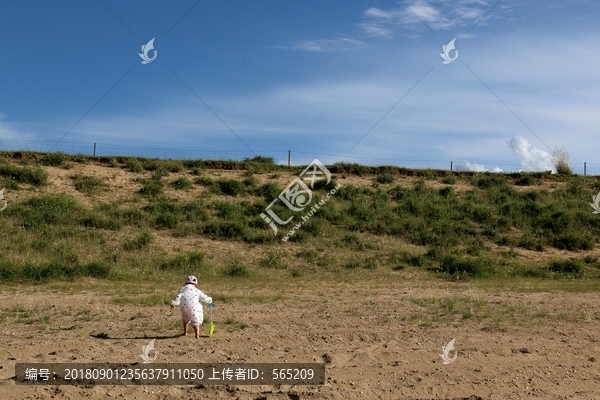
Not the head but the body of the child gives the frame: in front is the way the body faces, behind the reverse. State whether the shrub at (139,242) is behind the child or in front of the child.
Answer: in front

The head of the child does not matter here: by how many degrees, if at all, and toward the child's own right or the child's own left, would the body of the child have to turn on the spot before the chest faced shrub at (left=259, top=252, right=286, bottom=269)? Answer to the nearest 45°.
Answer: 0° — they already face it

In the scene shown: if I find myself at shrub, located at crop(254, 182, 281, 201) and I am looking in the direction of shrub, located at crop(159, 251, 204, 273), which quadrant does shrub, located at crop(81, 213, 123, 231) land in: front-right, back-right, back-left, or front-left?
front-right

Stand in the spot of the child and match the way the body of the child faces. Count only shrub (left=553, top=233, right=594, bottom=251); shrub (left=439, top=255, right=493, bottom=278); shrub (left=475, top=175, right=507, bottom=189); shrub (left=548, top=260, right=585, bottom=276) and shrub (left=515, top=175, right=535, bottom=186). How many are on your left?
0

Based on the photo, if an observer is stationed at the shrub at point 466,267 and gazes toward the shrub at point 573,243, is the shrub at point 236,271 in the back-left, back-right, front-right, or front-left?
back-left

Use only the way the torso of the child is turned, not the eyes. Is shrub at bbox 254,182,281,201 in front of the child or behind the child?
in front

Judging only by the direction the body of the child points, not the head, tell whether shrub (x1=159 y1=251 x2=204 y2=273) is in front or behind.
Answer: in front

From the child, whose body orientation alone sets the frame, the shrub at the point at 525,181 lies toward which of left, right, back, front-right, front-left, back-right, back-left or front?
front-right

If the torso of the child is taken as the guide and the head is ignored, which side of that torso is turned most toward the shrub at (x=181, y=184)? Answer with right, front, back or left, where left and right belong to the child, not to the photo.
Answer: front

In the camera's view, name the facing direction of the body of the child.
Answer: away from the camera

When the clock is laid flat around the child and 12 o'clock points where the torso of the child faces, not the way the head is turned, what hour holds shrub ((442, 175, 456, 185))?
The shrub is roughly at 1 o'clock from the child.

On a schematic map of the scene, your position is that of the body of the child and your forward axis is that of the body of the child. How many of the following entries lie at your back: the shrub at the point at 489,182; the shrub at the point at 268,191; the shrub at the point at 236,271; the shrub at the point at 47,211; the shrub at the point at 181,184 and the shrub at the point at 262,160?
0

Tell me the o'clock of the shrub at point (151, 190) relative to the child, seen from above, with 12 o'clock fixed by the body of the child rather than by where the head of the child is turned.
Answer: The shrub is roughly at 12 o'clock from the child.

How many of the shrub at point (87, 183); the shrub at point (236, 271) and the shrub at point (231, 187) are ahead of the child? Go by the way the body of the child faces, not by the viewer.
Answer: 3
